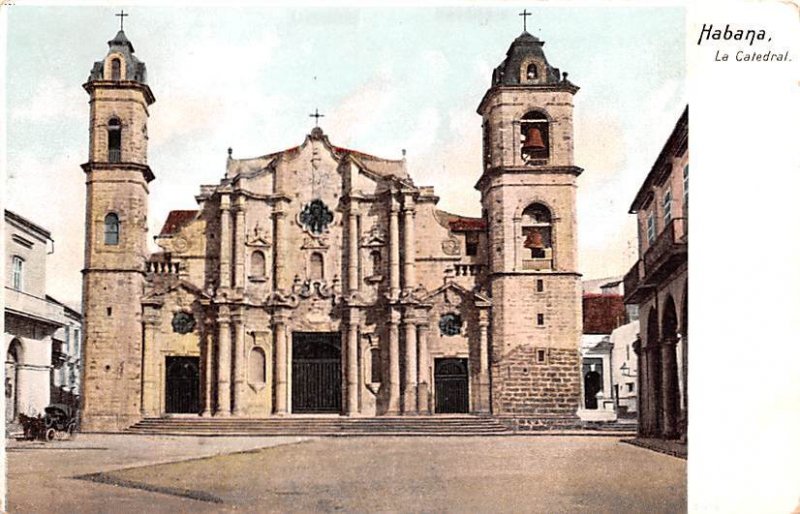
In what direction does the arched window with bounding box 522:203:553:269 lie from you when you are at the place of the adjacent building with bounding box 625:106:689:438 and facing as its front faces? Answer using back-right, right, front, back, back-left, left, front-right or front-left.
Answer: front-right

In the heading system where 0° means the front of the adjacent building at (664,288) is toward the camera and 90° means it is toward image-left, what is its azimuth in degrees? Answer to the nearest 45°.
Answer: approximately 90°

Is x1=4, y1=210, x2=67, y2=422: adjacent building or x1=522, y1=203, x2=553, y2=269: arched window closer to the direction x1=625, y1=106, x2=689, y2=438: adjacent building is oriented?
the adjacent building

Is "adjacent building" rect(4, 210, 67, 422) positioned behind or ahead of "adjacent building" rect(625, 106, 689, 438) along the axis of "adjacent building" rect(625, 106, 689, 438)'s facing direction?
ahead

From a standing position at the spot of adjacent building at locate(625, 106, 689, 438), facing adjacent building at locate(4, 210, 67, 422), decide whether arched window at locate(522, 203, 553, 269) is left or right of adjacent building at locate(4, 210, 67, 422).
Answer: right

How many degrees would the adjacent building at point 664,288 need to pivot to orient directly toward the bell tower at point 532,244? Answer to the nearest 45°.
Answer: approximately 45° to its right
